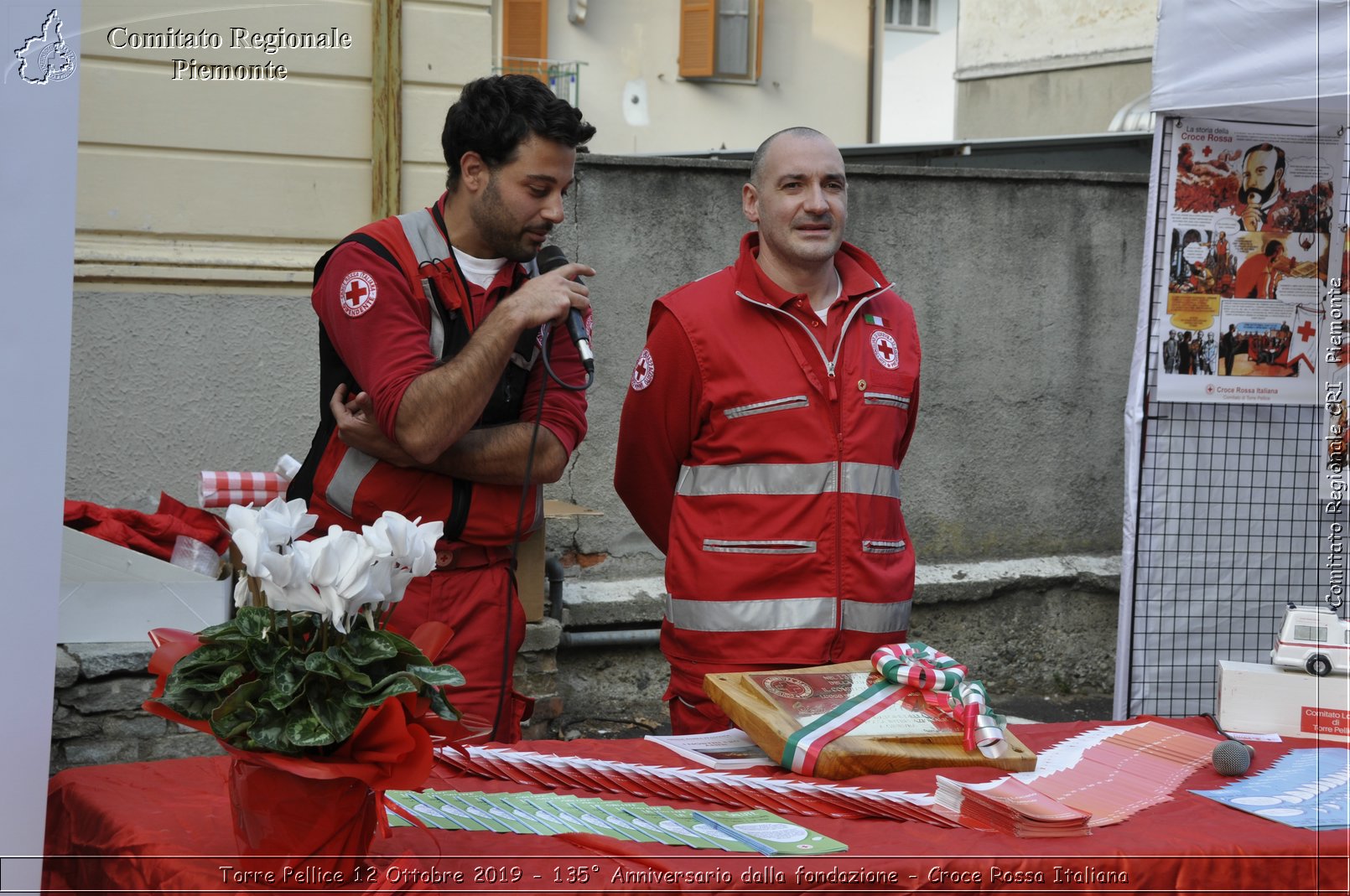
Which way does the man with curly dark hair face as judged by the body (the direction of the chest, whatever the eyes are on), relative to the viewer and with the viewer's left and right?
facing the viewer and to the right of the viewer

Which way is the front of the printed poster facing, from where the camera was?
facing the viewer

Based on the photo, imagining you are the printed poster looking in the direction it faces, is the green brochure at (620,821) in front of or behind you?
in front

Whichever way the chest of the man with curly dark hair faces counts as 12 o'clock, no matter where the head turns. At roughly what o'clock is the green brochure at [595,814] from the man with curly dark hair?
The green brochure is roughly at 1 o'clock from the man with curly dark hair.

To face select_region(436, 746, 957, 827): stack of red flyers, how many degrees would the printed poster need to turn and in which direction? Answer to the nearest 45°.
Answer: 0° — it already faces it

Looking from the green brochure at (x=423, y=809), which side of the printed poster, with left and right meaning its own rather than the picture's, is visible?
front

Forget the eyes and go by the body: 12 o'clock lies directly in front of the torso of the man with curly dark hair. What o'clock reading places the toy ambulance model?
The toy ambulance model is roughly at 11 o'clock from the man with curly dark hair.

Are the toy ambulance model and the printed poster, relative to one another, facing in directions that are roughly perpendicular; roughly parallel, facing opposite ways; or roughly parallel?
roughly perpendicular
